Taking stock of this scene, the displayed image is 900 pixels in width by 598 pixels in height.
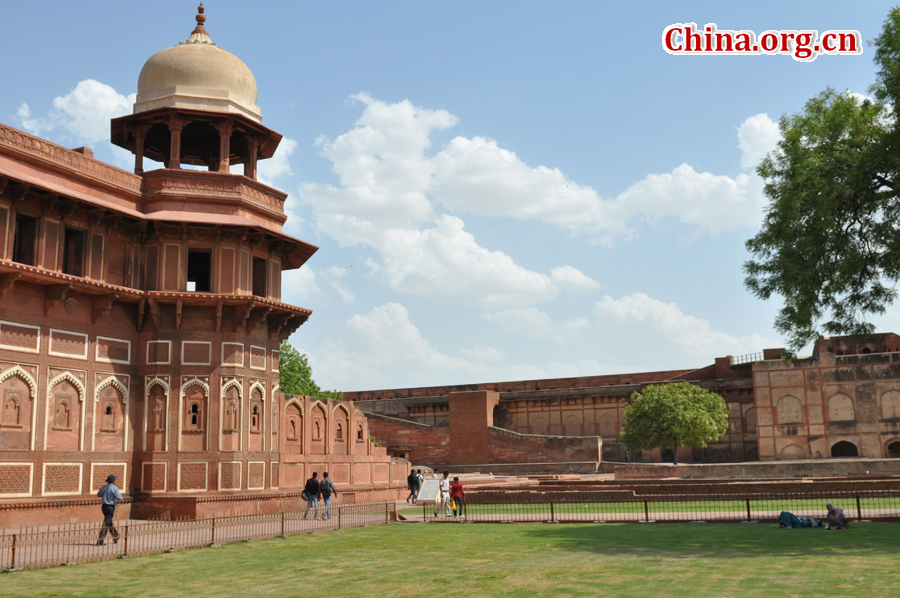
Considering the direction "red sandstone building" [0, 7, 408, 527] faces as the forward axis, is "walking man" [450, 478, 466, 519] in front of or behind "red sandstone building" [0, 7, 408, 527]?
in front

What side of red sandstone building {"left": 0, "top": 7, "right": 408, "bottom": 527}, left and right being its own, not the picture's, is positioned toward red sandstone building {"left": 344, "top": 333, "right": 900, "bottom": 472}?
left

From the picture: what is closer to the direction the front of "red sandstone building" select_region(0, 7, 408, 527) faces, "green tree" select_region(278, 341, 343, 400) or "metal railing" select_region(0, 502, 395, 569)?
the metal railing

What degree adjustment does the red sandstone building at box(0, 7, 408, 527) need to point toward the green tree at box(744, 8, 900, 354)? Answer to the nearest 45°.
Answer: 0° — it already faces it

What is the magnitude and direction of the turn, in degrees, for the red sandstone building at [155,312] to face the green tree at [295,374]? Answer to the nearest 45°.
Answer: approximately 135° to its left

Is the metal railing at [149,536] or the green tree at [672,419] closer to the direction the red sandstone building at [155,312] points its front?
the metal railing

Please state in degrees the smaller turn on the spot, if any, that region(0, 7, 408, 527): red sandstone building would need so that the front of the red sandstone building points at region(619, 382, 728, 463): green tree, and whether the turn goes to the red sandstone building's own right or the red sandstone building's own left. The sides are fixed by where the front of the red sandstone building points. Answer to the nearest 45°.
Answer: approximately 90° to the red sandstone building's own left

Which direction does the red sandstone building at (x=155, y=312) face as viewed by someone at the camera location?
facing the viewer and to the right of the viewer
